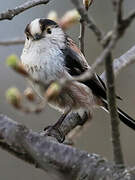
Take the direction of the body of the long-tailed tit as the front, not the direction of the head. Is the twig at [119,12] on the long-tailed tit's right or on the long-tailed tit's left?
on the long-tailed tit's left

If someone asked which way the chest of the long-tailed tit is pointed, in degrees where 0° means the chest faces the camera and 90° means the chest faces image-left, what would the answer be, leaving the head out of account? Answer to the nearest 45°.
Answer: approximately 45°
